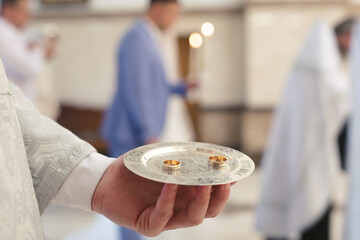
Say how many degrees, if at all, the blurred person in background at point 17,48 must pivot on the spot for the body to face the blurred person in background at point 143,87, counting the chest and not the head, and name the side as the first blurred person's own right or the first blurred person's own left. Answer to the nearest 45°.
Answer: approximately 45° to the first blurred person's own right

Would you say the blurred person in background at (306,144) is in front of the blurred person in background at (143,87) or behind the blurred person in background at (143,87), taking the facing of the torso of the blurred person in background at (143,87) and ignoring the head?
in front

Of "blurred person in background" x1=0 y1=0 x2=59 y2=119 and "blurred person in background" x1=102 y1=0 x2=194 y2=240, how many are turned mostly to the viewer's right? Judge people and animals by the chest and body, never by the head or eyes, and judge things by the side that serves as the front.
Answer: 2

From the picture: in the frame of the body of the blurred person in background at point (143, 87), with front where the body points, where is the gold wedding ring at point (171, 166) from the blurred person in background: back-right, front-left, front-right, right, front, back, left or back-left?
right

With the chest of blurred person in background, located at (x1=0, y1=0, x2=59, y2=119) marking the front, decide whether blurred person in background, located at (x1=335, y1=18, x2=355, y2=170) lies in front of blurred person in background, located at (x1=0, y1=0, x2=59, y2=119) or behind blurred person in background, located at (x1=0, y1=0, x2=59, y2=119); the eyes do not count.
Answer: in front

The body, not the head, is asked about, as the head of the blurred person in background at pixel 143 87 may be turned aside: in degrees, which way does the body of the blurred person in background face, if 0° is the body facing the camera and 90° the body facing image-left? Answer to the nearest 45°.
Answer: approximately 270°

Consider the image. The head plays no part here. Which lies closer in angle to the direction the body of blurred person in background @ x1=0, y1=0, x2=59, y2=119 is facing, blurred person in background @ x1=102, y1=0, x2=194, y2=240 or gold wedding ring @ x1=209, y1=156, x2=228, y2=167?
the blurred person in background

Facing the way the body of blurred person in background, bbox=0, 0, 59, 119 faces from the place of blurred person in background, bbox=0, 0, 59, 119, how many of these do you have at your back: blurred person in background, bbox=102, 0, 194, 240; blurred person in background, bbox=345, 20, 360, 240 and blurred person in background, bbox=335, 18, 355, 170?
0

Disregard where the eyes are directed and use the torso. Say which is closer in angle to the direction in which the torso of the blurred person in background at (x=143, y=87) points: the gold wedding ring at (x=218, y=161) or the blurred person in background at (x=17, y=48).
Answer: the gold wedding ring

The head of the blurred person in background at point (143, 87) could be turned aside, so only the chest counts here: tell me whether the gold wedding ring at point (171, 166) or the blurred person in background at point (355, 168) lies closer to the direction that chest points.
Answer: the blurred person in background

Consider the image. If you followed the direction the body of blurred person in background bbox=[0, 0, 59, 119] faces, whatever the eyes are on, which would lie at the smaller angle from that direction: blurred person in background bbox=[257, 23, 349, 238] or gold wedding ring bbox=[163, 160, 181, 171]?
the blurred person in background

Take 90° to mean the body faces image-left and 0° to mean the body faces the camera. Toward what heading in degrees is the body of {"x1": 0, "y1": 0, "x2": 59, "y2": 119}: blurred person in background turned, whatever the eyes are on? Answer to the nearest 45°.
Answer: approximately 270°

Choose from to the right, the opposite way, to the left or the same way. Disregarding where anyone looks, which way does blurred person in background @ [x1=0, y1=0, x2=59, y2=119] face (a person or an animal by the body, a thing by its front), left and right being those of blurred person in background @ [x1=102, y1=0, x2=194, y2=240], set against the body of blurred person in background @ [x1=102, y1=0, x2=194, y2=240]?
the same way

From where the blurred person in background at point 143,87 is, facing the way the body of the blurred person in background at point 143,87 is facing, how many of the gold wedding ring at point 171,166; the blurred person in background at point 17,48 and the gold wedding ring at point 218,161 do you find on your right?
2

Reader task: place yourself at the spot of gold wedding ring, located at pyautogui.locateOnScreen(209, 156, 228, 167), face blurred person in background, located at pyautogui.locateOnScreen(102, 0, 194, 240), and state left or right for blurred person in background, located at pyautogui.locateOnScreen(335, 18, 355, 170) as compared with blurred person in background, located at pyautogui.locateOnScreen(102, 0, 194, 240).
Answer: right

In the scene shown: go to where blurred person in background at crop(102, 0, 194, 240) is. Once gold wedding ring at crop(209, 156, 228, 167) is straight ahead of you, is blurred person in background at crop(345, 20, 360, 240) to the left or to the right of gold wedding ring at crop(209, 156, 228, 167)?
left
